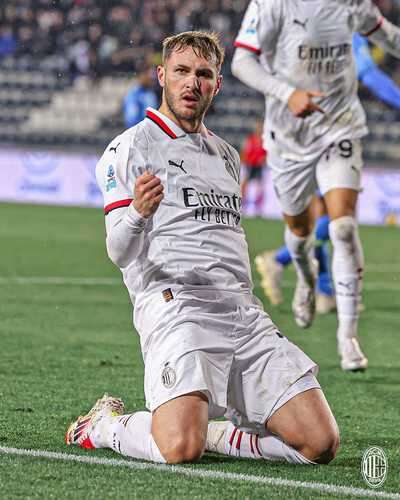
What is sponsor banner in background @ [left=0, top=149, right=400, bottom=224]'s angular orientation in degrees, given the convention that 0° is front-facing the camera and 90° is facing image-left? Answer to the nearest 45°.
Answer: approximately 0°

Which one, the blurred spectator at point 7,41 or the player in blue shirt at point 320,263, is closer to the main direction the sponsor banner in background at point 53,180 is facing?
the player in blue shirt

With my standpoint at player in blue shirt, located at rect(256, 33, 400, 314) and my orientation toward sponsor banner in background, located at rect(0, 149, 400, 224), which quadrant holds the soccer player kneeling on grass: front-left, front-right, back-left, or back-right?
back-left

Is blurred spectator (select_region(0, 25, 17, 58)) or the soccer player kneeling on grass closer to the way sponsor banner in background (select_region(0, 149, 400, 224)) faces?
the soccer player kneeling on grass

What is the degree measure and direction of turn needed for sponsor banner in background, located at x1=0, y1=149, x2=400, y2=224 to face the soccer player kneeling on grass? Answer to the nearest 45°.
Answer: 0° — it already faces them

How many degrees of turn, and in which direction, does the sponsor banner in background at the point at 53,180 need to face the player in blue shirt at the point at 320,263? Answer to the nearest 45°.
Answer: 0° — it already faces them

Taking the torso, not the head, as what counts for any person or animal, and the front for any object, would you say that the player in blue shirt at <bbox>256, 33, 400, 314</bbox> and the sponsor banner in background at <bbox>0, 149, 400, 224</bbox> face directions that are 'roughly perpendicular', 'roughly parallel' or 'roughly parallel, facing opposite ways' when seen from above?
roughly perpendicular
